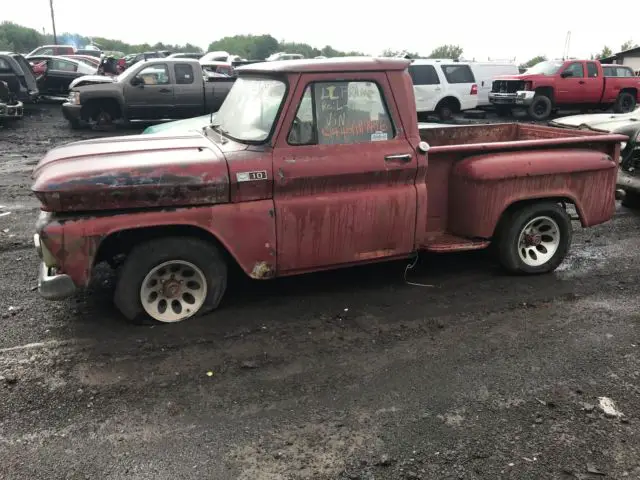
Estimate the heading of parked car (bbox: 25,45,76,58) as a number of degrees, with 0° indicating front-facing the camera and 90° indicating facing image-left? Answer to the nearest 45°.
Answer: approximately 90°

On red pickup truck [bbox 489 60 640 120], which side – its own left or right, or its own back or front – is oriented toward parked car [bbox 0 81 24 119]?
front

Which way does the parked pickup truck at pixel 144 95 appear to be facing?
to the viewer's left

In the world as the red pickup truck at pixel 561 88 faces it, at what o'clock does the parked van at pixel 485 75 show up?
The parked van is roughly at 1 o'clock from the red pickup truck.

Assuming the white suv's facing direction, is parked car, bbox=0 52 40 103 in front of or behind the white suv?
in front

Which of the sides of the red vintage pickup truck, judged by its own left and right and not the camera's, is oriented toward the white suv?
right

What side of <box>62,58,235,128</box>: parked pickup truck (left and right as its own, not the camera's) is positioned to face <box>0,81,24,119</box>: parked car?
front

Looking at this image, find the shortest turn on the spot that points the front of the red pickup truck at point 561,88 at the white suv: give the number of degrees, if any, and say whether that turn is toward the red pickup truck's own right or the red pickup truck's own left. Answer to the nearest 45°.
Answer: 0° — it already faces it

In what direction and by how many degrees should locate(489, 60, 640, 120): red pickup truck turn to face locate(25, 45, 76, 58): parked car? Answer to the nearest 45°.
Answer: approximately 45° to its right

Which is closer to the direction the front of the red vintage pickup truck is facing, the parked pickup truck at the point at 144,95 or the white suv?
the parked pickup truck

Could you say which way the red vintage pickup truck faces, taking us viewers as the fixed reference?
facing to the left of the viewer
